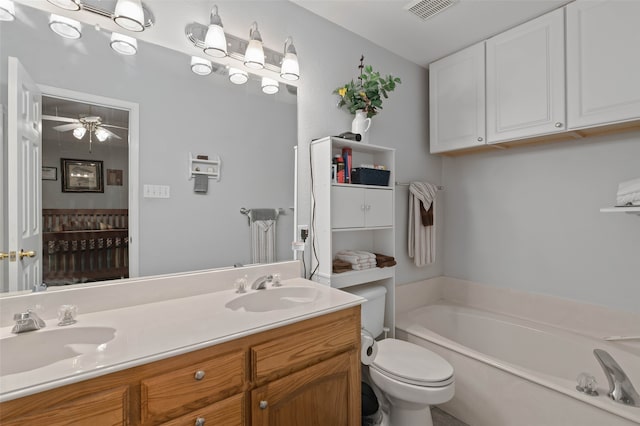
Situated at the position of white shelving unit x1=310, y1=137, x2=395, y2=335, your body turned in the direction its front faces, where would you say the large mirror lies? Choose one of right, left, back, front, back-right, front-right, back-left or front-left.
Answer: right

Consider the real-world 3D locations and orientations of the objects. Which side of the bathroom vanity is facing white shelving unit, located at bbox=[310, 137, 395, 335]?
left

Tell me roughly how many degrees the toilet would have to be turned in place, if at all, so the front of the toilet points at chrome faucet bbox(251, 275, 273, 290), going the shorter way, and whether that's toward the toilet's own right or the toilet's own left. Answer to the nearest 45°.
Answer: approximately 135° to the toilet's own right

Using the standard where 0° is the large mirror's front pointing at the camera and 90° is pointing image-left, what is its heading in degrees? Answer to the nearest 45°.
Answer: approximately 315°

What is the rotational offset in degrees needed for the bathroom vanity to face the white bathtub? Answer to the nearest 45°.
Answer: approximately 45° to its left

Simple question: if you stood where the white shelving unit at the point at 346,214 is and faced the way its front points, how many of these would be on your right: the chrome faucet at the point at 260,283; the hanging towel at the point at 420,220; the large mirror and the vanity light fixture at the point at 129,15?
3

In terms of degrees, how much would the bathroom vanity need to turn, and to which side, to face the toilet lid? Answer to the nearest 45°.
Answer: approximately 45° to its left

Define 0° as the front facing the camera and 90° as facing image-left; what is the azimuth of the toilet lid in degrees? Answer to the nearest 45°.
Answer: approximately 315°

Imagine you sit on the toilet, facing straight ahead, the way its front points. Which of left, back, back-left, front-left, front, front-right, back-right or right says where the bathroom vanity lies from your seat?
right

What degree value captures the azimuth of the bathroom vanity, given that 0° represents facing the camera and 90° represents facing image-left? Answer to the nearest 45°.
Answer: approximately 315°

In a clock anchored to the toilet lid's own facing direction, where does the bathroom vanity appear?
The bathroom vanity is roughly at 3 o'clock from the toilet lid.
